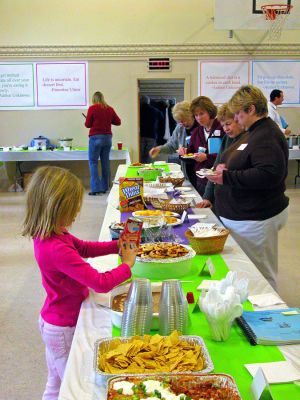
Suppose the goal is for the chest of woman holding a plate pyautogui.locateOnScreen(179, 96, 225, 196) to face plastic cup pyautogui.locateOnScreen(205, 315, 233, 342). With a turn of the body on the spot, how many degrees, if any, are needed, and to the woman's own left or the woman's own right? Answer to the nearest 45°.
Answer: approximately 45° to the woman's own left

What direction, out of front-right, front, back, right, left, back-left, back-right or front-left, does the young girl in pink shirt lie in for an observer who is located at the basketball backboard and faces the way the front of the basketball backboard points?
front

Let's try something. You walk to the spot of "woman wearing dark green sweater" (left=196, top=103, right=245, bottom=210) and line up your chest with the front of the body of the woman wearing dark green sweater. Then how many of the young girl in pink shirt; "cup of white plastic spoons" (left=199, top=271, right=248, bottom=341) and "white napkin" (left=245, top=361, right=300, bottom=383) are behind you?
0

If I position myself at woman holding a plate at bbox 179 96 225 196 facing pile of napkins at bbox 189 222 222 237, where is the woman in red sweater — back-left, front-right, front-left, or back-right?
back-right

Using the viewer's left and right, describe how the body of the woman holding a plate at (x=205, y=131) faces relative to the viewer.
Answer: facing the viewer and to the left of the viewer

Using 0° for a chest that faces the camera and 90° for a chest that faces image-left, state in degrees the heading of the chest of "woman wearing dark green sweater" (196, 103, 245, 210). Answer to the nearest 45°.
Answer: approximately 45°

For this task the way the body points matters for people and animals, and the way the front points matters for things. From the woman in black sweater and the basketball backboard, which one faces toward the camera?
the basketball backboard

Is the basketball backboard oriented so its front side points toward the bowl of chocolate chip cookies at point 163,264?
yes

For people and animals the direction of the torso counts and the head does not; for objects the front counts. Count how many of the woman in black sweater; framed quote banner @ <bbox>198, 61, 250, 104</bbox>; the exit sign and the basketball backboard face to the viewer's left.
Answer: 1

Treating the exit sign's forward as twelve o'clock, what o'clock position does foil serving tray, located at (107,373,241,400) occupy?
The foil serving tray is roughly at 12 o'clock from the exit sign.

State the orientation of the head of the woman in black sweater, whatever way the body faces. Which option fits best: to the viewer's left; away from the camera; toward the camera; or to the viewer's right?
to the viewer's left

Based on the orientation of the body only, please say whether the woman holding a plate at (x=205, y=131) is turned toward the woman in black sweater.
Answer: no

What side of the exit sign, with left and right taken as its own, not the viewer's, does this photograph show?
front

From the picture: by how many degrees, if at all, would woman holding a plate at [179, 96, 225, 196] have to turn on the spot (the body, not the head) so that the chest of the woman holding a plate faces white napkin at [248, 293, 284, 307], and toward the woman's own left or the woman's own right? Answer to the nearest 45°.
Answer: approximately 45° to the woman's own left

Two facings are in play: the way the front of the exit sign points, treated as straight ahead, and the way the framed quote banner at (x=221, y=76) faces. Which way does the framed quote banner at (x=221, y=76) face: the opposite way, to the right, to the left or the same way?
the same way

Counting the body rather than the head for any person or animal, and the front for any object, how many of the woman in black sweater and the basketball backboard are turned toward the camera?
1

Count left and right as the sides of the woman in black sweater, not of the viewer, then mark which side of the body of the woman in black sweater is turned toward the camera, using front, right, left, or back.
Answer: left

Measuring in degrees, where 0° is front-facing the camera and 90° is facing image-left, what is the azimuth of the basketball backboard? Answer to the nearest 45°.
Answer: approximately 0°
